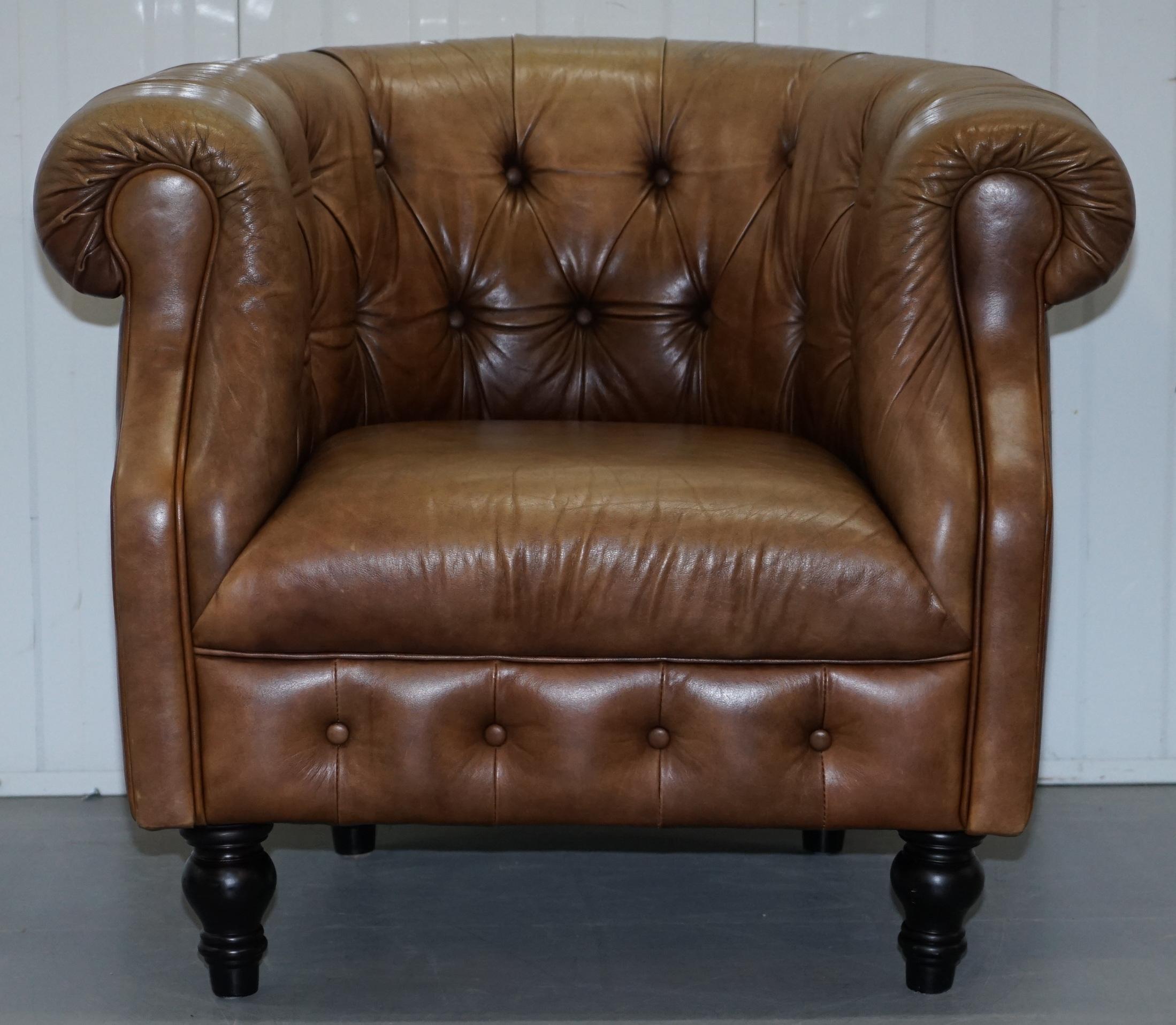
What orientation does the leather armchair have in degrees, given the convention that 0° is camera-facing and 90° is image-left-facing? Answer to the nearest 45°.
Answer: approximately 0°
